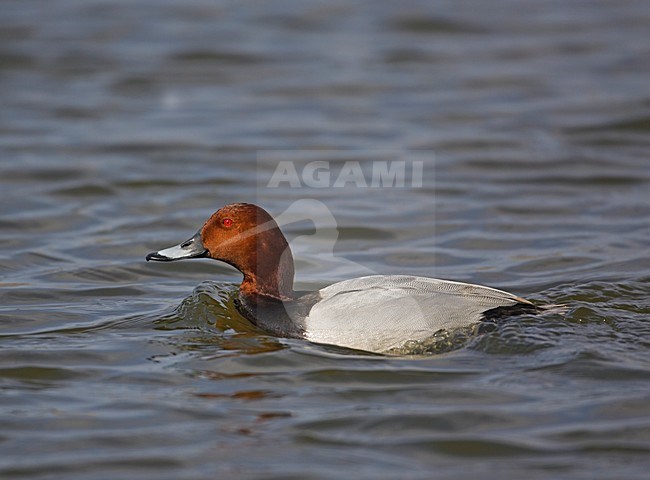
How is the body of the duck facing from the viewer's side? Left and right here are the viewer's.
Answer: facing to the left of the viewer
